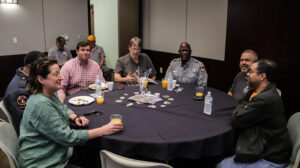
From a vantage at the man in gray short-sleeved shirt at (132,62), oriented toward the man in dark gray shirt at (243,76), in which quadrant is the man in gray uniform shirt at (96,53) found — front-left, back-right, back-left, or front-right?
back-left

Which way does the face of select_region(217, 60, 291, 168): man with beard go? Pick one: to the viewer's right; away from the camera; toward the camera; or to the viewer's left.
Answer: to the viewer's left

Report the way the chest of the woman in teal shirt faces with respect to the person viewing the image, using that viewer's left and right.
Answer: facing to the right of the viewer

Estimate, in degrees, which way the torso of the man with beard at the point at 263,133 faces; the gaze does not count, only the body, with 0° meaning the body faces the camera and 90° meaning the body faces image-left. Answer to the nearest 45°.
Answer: approximately 90°

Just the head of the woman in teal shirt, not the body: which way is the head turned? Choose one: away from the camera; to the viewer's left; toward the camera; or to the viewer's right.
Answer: to the viewer's right

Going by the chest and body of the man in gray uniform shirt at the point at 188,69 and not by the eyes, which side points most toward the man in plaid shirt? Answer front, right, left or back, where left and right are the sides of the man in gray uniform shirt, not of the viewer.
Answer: right

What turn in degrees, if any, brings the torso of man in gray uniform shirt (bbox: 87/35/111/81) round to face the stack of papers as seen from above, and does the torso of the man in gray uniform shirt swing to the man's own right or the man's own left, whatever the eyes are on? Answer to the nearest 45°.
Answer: approximately 45° to the man's own left

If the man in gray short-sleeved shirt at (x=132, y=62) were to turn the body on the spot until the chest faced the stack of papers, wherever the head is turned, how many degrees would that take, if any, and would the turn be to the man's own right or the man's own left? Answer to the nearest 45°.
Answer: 0° — they already face it

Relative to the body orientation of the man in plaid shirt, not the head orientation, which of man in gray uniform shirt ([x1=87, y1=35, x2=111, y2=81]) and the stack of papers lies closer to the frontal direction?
the stack of papers

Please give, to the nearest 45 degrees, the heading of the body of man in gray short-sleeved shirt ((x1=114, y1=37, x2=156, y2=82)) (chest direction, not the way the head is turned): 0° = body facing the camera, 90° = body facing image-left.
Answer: approximately 0°

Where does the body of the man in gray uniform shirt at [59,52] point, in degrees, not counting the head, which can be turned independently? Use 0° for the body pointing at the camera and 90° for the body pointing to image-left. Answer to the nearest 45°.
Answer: approximately 0°

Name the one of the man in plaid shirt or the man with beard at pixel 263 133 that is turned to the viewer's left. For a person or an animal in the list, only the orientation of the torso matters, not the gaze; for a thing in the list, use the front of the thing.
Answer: the man with beard
